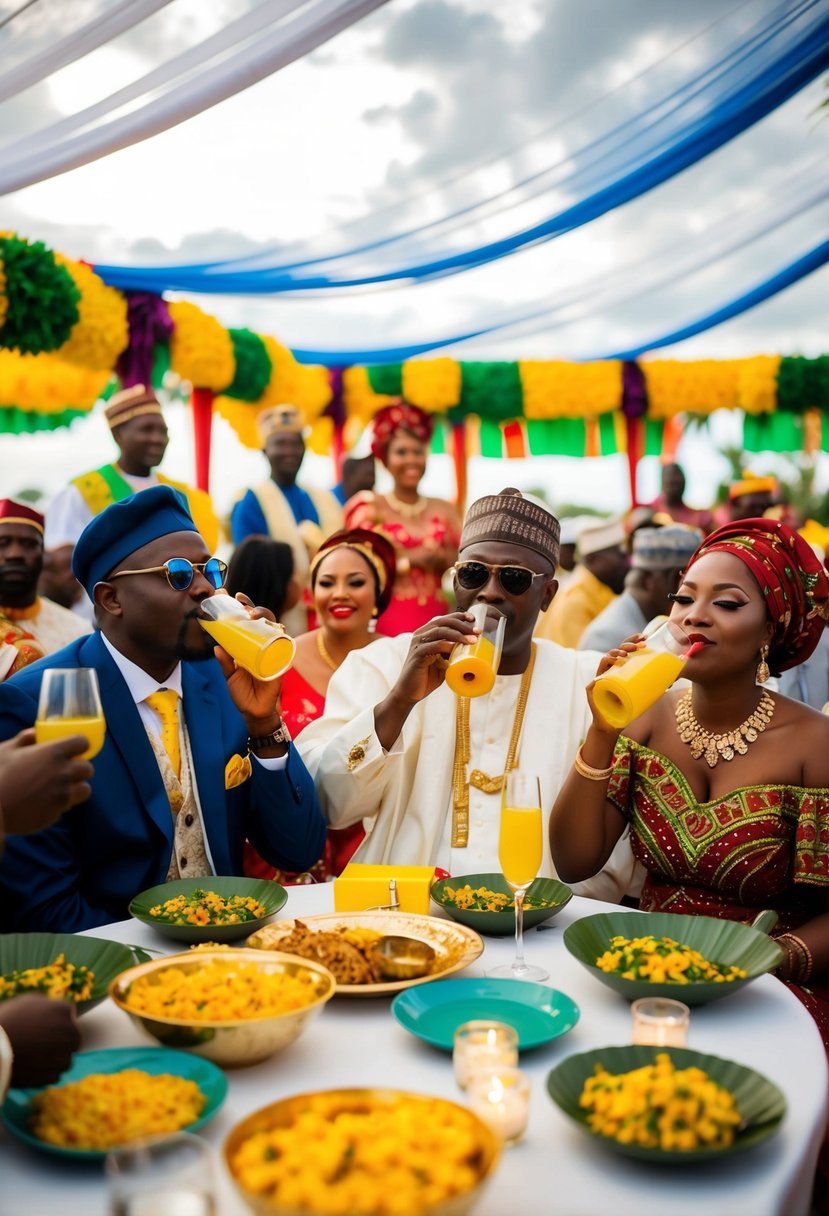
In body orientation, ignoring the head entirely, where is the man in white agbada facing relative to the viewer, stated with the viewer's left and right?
facing the viewer

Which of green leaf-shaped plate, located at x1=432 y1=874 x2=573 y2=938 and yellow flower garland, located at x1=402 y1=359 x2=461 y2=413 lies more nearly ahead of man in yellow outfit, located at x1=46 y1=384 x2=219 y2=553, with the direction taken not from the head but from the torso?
the green leaf-shaped plate

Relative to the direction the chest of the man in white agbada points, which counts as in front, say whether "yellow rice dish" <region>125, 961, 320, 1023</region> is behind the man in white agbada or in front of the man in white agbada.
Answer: in front

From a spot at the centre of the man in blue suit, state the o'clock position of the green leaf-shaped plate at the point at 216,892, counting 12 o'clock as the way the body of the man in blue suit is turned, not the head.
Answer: The green leaf-shaped plate is roughly at 1 o'clock from the man in blue suit.

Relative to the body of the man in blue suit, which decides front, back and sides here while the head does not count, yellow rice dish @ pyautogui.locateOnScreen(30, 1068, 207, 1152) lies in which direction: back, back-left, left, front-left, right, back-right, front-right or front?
front-right

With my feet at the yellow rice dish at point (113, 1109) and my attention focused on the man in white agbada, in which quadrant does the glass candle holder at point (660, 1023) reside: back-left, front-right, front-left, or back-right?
front-right

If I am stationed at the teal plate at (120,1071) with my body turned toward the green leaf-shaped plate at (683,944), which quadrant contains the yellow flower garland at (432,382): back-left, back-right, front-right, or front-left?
front-left

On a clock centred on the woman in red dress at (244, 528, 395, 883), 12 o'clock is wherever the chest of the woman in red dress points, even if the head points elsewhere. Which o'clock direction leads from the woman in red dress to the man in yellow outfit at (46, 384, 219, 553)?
The man in yellow outfit is roughly at 5 o'clock from the woman in red dress.

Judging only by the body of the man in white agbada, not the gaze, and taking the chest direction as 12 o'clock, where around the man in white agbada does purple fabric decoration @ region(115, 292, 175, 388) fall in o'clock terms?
The purple fabric decoration is roughly at 5 o'clock from the man in white agbada.

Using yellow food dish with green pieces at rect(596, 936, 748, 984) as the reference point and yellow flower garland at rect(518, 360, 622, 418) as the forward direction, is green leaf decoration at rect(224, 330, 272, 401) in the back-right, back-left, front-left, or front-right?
front-left

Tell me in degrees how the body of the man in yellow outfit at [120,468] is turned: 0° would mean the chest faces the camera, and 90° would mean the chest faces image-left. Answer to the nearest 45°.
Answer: approximately 315°

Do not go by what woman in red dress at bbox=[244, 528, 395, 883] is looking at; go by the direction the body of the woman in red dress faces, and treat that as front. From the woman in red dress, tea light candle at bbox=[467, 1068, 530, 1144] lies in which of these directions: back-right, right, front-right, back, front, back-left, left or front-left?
front

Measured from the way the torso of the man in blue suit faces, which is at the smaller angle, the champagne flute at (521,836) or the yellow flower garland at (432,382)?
the champagne flute
